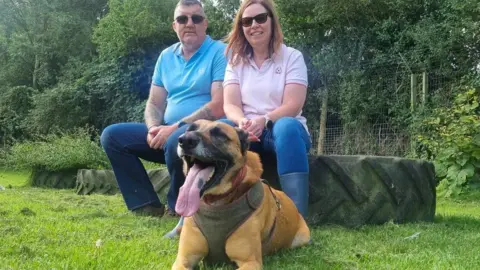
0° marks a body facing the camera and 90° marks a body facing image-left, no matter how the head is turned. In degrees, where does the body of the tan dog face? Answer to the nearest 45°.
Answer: approximately 45°

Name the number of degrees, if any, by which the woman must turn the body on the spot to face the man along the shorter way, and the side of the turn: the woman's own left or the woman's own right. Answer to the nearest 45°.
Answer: approximately 135° to the woman's own right

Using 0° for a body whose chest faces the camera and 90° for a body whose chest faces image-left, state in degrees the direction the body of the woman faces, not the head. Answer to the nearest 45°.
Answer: approximately 0°

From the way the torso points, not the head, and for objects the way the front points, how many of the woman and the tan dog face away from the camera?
0

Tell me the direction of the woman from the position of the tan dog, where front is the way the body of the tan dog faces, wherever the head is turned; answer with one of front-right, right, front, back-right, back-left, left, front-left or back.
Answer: back-right

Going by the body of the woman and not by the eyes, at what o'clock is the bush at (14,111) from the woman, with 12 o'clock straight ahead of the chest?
The bush is roughly at 5 o'clock from the woman.

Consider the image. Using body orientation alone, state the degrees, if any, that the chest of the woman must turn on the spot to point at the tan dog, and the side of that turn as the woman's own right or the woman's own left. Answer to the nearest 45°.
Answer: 0° — they already face it

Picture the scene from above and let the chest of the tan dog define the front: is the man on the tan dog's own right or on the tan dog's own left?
on the tan dog's own right

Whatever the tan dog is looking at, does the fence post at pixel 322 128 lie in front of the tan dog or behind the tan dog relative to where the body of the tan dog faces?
behind

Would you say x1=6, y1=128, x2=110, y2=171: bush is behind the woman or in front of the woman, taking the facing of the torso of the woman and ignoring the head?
behind

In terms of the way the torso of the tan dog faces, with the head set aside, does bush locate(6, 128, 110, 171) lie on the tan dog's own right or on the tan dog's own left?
on the tan dog's own right
